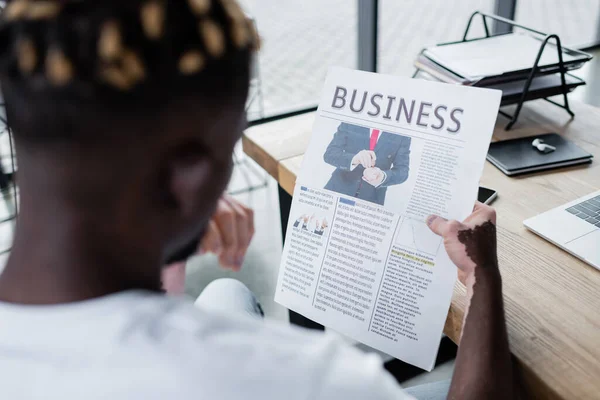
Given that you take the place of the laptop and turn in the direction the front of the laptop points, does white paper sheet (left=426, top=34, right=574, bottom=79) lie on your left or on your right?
on your right

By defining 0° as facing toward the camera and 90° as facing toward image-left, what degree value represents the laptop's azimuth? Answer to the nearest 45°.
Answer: approximately 45°
